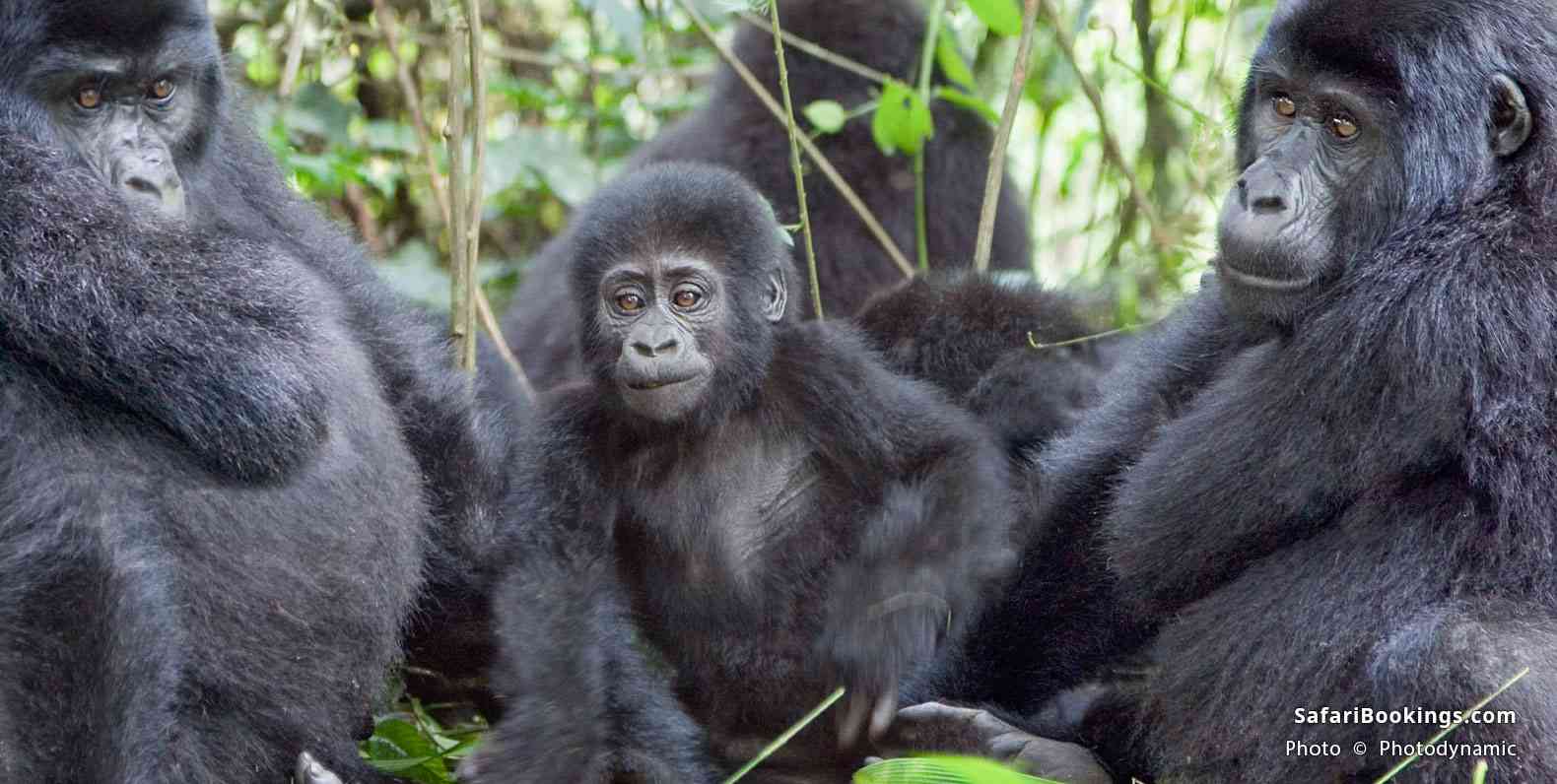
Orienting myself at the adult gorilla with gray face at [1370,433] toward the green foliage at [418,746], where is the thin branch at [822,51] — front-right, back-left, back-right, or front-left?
front-right

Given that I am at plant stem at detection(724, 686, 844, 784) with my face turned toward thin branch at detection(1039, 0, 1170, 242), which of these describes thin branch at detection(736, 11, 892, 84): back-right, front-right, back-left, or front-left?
front-left

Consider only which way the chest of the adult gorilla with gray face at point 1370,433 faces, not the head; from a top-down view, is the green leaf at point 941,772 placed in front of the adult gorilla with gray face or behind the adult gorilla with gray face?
in front

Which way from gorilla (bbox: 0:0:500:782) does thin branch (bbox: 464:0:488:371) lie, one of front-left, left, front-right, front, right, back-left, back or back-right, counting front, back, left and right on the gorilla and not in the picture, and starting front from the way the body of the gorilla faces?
left

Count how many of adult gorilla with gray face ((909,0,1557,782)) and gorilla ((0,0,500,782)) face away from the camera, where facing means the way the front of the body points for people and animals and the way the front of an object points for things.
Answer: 0

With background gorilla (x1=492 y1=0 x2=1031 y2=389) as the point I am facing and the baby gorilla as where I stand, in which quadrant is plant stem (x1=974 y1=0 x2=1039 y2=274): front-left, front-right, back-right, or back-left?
front-right

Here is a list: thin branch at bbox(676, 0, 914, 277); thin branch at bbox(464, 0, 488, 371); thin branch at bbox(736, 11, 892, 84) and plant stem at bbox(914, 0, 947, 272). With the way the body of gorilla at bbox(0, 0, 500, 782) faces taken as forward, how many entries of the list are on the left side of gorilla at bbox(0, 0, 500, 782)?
4

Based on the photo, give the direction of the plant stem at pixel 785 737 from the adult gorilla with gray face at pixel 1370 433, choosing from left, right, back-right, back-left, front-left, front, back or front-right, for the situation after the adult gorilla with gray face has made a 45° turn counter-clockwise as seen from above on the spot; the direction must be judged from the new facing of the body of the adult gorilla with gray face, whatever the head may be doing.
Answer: right

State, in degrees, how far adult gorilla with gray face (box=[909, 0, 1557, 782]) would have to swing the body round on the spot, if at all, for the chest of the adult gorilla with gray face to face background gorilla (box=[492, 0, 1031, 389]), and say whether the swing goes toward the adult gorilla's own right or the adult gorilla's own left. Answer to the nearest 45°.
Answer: approximately 90° to the adult gorilla's own right

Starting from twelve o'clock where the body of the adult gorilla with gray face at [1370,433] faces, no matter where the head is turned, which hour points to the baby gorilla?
The baby gorilla is roughly at 2 o'clock from the adult gorilla with gray face.

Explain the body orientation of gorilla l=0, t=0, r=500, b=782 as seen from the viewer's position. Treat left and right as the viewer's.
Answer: facing the viewer and to the right of the viewer

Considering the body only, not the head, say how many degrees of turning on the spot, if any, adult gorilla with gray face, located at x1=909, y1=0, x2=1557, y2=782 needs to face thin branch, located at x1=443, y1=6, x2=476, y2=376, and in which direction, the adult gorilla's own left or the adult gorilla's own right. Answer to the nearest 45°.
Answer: approximately 45° to the adult gorilla's own right

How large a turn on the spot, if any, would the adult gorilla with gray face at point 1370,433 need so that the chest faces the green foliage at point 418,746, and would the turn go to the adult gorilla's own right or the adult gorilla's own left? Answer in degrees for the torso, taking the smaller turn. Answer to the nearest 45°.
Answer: approximately 45° to the adult gorilla's own right

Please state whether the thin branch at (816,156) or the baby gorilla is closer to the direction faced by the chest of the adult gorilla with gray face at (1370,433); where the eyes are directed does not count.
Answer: the baby gorilla
